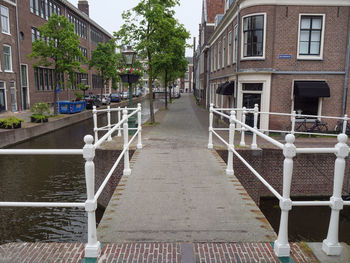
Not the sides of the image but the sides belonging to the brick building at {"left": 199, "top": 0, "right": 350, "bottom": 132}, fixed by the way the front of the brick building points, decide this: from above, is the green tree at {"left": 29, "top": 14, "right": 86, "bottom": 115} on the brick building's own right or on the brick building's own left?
on the brick building's own right

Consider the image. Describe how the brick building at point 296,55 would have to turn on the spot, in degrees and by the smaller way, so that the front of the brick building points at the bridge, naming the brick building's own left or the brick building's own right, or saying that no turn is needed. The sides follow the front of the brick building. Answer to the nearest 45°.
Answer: approximately 45° to the brick building's own left

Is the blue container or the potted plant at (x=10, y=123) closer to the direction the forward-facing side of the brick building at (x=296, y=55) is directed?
the potted plant

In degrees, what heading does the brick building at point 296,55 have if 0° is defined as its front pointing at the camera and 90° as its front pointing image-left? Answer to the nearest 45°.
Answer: approximately 45°

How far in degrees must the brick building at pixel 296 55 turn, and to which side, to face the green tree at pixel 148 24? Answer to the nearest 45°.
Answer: approximately 45° to its right

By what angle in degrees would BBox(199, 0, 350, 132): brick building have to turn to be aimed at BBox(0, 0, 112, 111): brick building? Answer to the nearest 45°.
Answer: approximately 45° to its right

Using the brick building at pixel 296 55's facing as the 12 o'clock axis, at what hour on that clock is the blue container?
The blue container is roughly at 2 o'clock from the brick building.

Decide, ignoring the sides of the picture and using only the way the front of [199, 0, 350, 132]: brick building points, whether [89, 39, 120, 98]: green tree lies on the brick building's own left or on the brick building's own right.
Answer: on the brick building's own right
